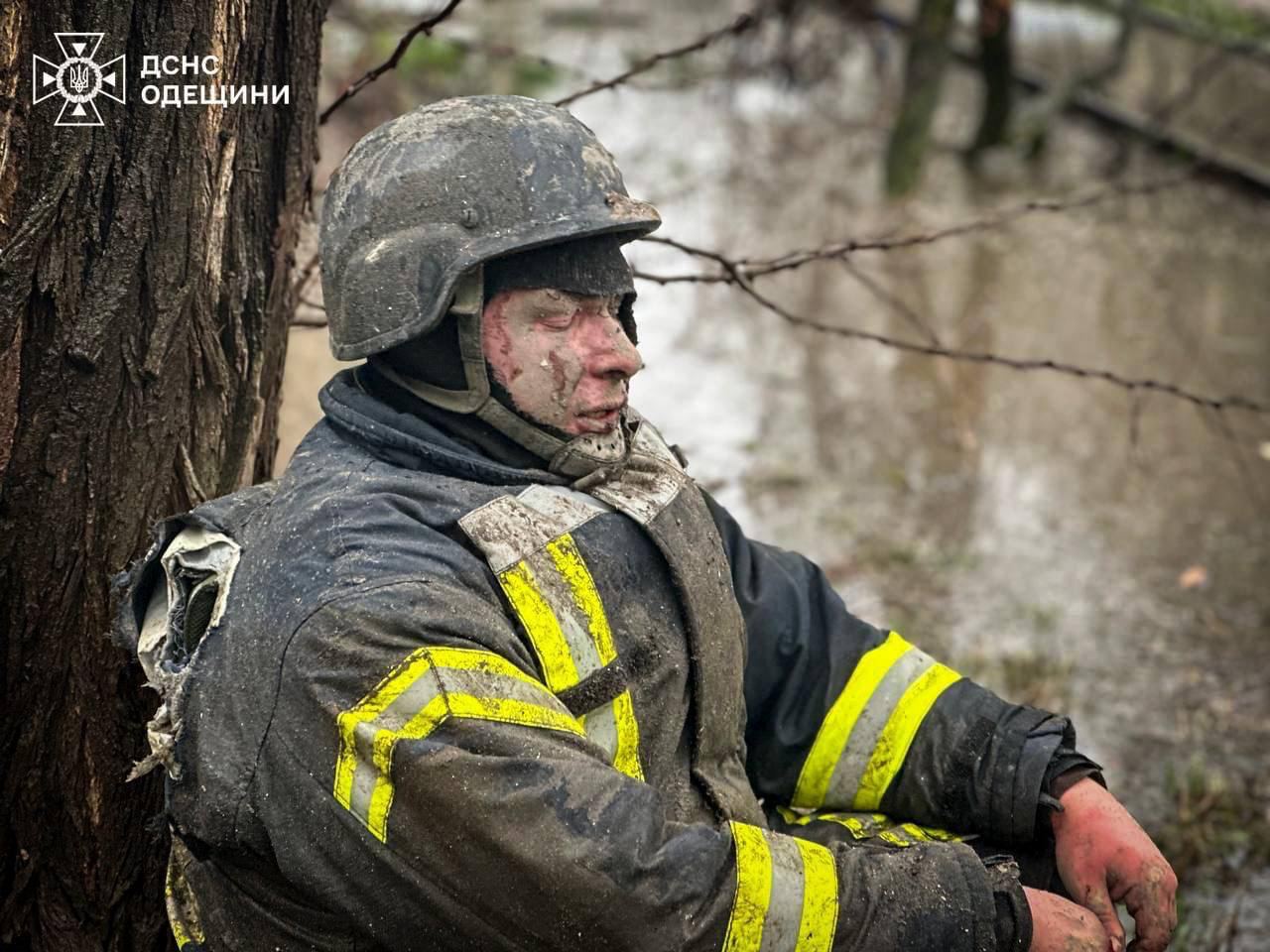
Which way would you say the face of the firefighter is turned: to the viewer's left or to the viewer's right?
to the viewer's right

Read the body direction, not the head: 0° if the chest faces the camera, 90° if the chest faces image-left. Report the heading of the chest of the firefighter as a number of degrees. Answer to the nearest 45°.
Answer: approximately 315°

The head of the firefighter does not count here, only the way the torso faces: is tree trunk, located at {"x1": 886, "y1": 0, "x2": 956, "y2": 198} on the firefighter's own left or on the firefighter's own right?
on the firefighter's own left
